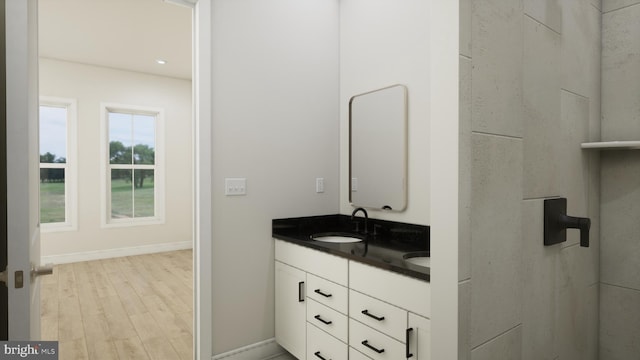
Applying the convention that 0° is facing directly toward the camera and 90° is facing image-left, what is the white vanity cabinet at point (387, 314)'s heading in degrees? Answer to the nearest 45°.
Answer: approximately 45°

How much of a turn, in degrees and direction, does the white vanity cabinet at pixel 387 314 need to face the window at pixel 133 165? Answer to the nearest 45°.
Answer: approximately 90° to its right

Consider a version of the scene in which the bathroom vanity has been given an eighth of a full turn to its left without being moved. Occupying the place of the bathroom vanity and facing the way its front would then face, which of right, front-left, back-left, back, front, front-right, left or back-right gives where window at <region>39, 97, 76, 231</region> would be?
back-right

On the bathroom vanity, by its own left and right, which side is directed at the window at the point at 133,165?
right

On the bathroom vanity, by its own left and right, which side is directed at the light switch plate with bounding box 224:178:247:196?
right
